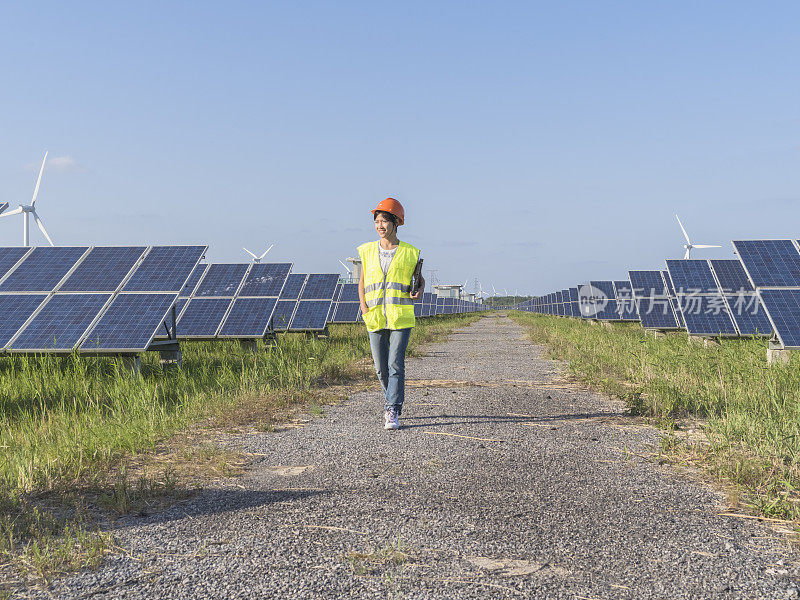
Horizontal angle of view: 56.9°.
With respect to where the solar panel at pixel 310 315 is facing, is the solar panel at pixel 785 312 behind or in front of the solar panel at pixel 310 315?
in front

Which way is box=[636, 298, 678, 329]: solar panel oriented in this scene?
toward the camera

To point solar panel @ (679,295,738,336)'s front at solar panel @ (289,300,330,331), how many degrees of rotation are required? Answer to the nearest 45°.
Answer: approximately 90° to its right

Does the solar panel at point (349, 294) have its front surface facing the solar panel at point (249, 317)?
yes

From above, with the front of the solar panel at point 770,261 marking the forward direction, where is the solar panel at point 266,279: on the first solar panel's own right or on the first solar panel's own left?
on the first solar panel's own right

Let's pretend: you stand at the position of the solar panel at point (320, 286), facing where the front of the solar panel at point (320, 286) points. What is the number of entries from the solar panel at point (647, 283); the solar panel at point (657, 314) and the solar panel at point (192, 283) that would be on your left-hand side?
2

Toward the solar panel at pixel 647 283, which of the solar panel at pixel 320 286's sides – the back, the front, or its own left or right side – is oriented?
left

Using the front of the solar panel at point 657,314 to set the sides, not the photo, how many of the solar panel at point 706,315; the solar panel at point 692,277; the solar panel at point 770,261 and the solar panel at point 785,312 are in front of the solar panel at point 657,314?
4

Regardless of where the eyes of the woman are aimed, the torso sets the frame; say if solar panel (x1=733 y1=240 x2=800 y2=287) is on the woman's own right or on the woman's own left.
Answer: on the woman's own left

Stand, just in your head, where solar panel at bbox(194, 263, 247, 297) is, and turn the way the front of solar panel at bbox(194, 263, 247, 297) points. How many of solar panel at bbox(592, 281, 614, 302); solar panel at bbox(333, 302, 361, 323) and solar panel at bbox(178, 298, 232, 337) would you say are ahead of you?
1

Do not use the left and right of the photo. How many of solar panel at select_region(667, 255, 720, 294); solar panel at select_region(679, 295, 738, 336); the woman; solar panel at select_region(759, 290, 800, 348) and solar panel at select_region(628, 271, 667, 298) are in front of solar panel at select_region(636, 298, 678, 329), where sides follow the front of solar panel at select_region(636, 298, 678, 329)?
4

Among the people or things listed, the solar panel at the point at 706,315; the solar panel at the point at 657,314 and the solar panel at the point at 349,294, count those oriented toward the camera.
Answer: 3

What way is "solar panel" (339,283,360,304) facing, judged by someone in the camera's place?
facing the viewer

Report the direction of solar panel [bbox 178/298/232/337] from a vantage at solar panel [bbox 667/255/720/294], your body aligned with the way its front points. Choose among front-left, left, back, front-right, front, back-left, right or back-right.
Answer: front-right

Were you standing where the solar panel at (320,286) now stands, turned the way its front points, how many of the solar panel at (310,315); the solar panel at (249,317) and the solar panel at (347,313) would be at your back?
1

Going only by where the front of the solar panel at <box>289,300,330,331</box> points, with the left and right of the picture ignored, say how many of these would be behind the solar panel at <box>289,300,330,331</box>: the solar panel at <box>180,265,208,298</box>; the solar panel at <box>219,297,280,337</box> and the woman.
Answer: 0

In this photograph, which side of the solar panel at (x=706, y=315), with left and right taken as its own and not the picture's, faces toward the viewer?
front

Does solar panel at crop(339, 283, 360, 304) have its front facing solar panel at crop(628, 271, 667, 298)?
no

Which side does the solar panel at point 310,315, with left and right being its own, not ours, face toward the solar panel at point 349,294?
back

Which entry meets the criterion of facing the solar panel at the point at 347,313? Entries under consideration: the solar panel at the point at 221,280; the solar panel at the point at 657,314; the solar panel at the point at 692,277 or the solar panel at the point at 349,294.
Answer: the solar panel at the point at 349,294

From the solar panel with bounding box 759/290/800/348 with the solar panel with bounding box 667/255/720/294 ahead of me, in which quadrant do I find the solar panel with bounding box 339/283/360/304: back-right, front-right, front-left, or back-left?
front-left
